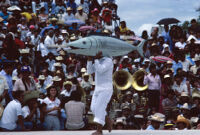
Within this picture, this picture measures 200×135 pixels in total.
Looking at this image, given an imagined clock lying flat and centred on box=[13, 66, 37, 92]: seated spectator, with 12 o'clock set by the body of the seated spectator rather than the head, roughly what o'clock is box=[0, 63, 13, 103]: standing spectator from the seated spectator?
The standing spectator is roughly at 4 o'clock from the seated spectator.

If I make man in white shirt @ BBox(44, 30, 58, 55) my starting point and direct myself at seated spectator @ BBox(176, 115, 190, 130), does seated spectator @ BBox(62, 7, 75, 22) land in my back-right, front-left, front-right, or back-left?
back-left

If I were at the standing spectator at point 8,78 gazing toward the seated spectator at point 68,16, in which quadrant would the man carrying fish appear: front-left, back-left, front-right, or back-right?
back-right
